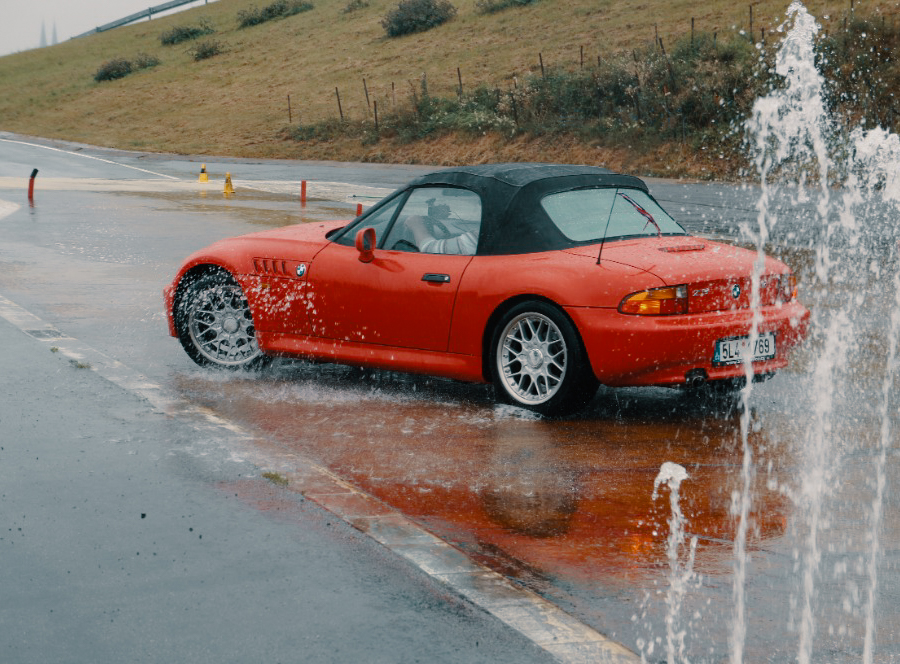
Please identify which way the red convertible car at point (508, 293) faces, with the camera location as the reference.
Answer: facing away from the viewer and to the left of the viewer
